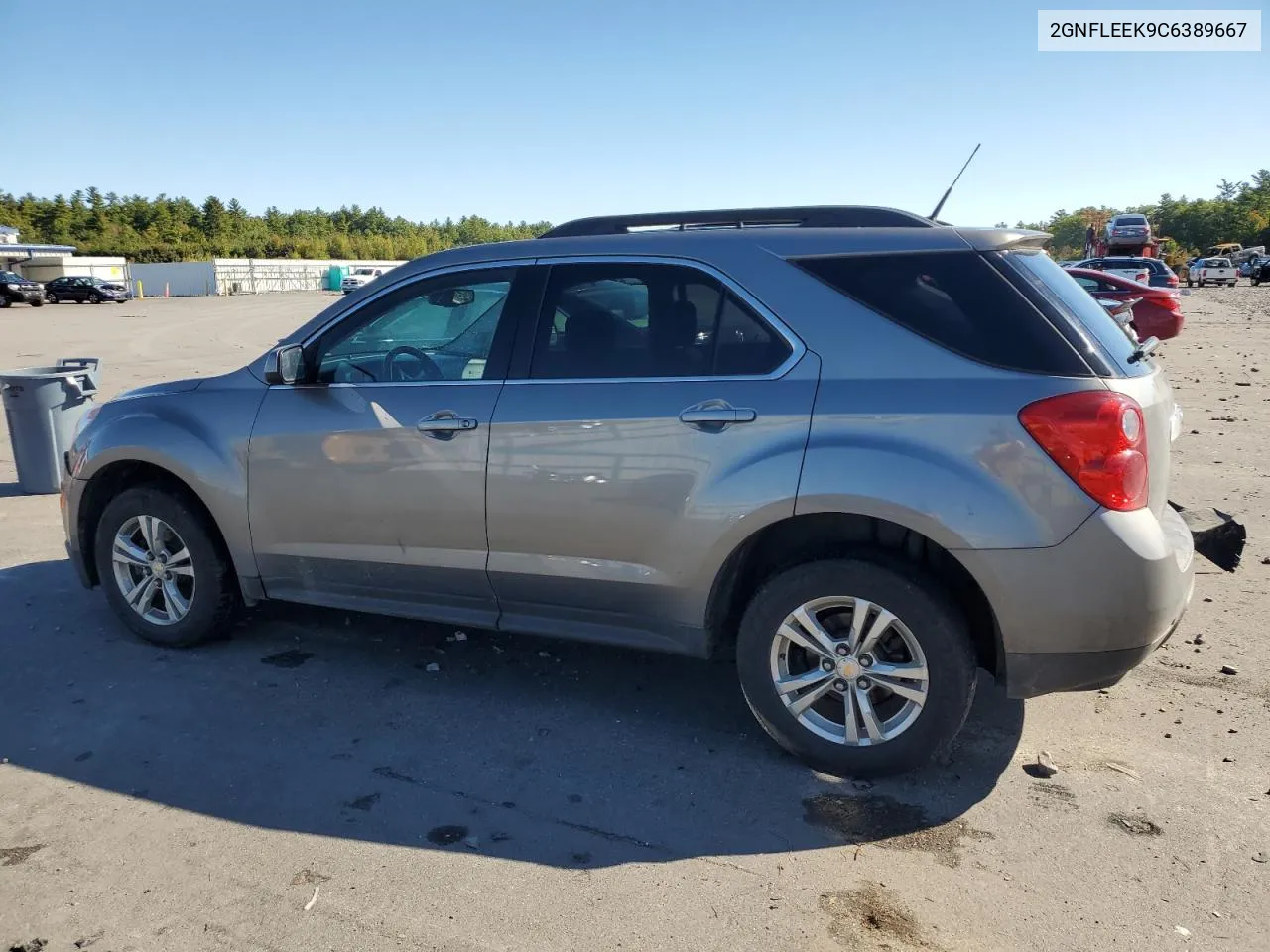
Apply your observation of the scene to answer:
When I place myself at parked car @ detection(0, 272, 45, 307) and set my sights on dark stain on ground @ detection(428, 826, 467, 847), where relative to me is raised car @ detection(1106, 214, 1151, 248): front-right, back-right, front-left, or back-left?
front-left

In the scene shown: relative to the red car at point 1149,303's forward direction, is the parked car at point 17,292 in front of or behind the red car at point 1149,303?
in front

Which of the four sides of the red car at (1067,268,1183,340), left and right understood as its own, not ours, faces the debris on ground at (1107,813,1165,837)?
left

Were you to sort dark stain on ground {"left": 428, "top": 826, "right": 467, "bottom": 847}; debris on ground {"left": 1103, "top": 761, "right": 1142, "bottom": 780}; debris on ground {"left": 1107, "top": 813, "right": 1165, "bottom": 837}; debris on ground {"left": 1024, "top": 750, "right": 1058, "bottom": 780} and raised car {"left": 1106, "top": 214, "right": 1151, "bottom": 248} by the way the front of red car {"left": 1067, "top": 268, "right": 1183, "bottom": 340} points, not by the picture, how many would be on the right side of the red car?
1

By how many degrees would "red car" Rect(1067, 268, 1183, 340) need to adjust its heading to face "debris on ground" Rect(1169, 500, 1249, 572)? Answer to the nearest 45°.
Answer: approximately 90° to its left

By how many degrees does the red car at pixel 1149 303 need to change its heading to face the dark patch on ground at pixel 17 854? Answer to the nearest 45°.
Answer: approximately 90° to its left

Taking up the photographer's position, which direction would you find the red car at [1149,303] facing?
facing to the left of the viewer

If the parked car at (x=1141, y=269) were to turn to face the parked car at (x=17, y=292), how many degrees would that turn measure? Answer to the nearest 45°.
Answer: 0° — it already faces it

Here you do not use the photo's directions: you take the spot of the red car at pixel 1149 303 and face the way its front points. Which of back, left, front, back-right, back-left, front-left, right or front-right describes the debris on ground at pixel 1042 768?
left

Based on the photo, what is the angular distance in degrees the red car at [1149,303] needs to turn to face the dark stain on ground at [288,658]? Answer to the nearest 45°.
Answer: approximately 90° to its left

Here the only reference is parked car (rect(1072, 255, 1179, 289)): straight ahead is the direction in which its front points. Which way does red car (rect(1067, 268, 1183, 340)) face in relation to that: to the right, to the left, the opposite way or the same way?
the same way

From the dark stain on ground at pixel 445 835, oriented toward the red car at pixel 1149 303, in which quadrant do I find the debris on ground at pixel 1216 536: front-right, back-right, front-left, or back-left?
front-right

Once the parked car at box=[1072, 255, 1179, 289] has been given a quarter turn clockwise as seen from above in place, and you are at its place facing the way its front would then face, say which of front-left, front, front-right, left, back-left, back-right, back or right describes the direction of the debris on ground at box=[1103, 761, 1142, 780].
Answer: back
